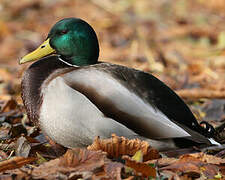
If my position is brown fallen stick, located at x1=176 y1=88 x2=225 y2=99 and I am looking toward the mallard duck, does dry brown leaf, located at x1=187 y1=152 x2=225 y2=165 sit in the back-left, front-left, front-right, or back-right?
front-left

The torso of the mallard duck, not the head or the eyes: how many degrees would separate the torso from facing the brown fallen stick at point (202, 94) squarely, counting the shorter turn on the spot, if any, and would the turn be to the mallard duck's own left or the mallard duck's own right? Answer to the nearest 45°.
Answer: approximately 135° to the mallard duck's own right

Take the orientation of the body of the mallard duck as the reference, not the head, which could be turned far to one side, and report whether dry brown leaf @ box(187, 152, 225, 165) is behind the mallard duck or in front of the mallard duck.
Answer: behind

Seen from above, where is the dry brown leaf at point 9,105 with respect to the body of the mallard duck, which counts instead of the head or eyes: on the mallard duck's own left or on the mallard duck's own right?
on the mallard duck's own right

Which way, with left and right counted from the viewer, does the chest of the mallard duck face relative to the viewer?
facing to the left of the viewer
